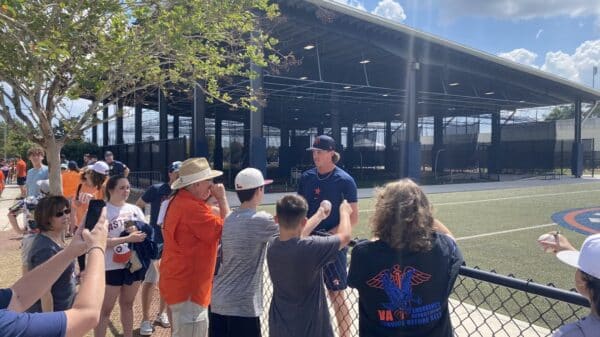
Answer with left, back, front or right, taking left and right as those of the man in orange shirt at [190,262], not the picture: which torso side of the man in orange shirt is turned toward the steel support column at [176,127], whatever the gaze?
left

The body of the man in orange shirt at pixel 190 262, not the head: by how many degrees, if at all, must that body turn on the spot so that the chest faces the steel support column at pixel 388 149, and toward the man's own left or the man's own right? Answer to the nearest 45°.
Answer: approximately 45° to the man's own left

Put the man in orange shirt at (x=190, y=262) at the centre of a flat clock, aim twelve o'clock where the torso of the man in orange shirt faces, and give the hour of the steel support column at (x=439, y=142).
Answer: The steel support column is roughly at 10 o'clock from the man in orange shirt.

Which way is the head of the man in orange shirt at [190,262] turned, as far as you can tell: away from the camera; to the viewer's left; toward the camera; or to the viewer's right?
to the viewer's right

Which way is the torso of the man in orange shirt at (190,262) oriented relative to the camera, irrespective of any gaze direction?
to the viewer's right

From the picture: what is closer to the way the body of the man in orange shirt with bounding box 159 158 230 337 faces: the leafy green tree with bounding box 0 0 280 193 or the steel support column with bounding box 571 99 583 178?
the steel support column

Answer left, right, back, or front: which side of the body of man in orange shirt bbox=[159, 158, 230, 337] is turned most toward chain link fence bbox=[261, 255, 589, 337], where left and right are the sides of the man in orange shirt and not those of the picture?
front
